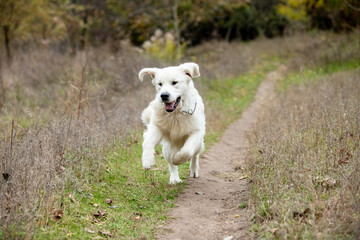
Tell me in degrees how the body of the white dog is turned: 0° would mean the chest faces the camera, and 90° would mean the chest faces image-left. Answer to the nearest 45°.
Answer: approximately 0°

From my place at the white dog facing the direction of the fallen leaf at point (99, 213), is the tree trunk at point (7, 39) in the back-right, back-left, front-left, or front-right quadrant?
back-right

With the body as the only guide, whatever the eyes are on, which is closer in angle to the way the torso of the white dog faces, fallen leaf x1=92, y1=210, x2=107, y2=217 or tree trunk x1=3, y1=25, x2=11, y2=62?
the fallen leaf

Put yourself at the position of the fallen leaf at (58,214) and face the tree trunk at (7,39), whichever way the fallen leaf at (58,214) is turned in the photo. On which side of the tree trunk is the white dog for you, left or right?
right

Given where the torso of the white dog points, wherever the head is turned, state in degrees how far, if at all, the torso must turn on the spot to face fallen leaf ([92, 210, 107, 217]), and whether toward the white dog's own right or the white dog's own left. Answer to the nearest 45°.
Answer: approximately 45° to the white dog's own right

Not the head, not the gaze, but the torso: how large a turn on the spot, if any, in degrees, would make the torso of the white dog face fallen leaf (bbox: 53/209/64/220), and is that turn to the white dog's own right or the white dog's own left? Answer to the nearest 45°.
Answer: approximately 45° to the white dog's own right

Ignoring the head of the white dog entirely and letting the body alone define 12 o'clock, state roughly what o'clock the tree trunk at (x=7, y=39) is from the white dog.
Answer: The tree trunk is roughly at 5 o'clock from the white dog.
